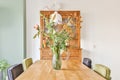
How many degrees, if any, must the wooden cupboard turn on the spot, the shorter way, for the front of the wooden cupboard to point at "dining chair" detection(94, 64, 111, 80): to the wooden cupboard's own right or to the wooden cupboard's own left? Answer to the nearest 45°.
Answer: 0° — it already faces it

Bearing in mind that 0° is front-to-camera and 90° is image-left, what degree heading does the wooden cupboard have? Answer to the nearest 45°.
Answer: approximately 0°

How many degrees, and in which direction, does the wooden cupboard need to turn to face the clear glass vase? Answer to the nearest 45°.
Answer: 0° — it already faces it

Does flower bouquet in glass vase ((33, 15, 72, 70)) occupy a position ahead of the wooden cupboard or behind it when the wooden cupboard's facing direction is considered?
ahead
